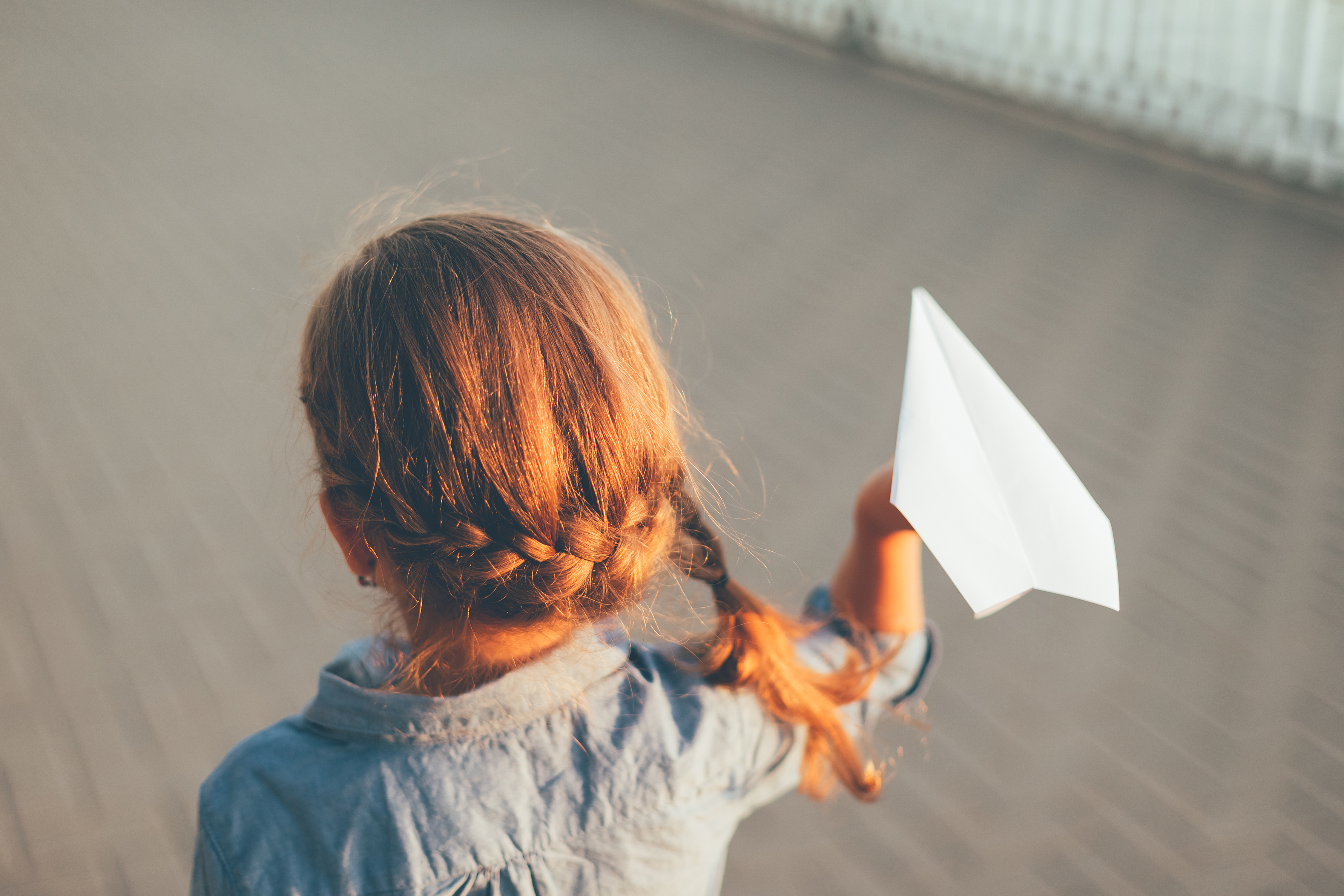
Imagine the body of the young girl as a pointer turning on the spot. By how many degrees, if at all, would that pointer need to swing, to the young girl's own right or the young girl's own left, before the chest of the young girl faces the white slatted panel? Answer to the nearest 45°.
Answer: approximately 45° to the young girl's own right

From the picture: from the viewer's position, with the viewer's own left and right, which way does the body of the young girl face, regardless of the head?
facing away from the viewer
